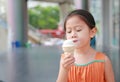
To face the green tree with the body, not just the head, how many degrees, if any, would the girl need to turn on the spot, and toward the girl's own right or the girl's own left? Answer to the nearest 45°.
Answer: approximately 135° to the girl's own right

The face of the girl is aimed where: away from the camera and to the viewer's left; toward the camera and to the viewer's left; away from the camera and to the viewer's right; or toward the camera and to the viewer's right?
toward the camera and to the viewer's left

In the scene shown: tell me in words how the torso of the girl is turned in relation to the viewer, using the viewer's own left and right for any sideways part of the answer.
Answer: facing the viewer and to the left of the viewer

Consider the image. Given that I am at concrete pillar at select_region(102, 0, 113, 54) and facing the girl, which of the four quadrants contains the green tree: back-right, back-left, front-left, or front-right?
back-right

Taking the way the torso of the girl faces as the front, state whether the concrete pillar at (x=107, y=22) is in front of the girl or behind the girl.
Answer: behind
